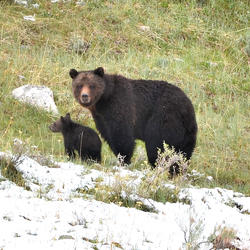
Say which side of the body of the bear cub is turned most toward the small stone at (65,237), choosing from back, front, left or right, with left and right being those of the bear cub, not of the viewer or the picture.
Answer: left

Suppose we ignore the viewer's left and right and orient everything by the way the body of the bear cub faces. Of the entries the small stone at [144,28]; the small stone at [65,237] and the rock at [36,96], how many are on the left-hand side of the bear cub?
1

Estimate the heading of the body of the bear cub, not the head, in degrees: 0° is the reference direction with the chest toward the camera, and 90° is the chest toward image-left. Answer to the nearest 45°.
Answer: approximately 90°

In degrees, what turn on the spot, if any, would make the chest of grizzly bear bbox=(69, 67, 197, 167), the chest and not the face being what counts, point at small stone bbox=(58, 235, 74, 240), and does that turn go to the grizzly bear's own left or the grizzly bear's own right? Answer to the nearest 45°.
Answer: approximately 90° to the grizzly bear's own left

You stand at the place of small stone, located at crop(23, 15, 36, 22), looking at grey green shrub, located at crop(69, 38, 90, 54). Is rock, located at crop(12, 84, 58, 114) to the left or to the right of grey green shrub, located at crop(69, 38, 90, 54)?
right

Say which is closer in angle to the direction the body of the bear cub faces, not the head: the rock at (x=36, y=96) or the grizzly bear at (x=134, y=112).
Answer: the rock

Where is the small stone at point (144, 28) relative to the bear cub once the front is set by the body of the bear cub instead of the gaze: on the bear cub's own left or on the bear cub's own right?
on the bear cub's own right

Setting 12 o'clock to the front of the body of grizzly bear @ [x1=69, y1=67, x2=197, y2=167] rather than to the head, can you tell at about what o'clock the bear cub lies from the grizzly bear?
The bear cub is roughly at 1 o'clock from the grizzly bear.

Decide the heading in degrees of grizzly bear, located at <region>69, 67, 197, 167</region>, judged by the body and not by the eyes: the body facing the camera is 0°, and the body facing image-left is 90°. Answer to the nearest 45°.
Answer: approximately 90°

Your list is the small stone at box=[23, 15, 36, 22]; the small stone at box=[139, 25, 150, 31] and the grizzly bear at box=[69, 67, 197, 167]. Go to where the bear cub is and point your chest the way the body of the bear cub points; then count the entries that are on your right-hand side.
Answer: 2
